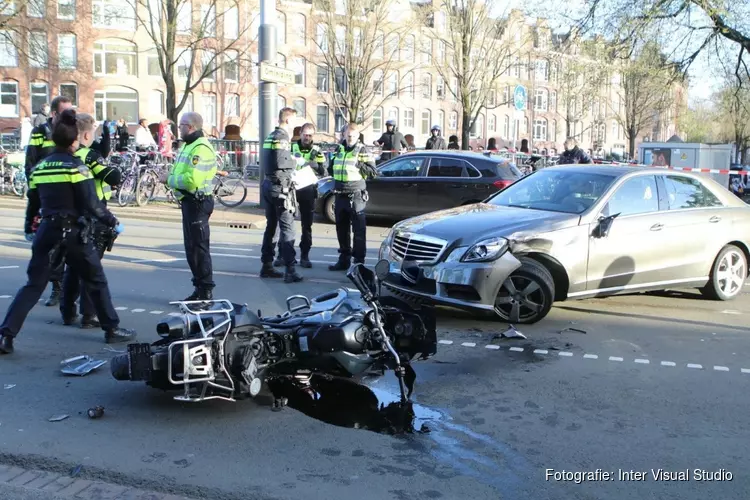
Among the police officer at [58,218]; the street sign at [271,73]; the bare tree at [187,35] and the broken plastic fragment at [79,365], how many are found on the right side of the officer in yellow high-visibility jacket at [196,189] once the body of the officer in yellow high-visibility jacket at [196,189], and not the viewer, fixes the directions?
2

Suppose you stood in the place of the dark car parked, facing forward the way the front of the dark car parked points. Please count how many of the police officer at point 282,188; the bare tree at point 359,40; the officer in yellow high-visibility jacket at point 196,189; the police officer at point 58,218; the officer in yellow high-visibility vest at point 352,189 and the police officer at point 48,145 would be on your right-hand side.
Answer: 1

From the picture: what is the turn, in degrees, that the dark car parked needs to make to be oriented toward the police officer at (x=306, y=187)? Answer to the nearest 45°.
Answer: approximately 90° to its left

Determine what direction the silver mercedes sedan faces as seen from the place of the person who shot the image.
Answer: facing the viewer and to the left of the viewer

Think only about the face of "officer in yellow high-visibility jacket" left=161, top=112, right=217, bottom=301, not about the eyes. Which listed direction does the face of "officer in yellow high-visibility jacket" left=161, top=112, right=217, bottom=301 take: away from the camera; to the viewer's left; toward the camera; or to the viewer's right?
to the viewer's left

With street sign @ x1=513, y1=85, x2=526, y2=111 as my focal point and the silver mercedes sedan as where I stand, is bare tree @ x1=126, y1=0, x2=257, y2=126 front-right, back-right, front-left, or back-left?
front-left

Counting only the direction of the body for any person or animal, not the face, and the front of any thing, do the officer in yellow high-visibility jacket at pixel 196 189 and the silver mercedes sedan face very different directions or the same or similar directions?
same or similar directions

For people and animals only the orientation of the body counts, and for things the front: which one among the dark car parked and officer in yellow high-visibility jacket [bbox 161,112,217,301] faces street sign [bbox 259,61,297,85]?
the dark car parked

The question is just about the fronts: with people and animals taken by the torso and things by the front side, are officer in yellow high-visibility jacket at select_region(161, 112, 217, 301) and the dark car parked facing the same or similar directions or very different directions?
same or similar directions

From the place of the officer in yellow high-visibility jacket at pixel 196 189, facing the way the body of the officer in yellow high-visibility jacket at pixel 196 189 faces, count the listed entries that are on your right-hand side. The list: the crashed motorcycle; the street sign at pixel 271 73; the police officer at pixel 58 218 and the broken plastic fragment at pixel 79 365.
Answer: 1

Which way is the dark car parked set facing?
to the viewer's left

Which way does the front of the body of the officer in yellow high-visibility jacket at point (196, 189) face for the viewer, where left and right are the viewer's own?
facing to the left of the viewer

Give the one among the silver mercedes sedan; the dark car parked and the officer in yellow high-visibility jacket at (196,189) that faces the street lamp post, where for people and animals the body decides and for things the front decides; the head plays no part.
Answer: the dark car parked
